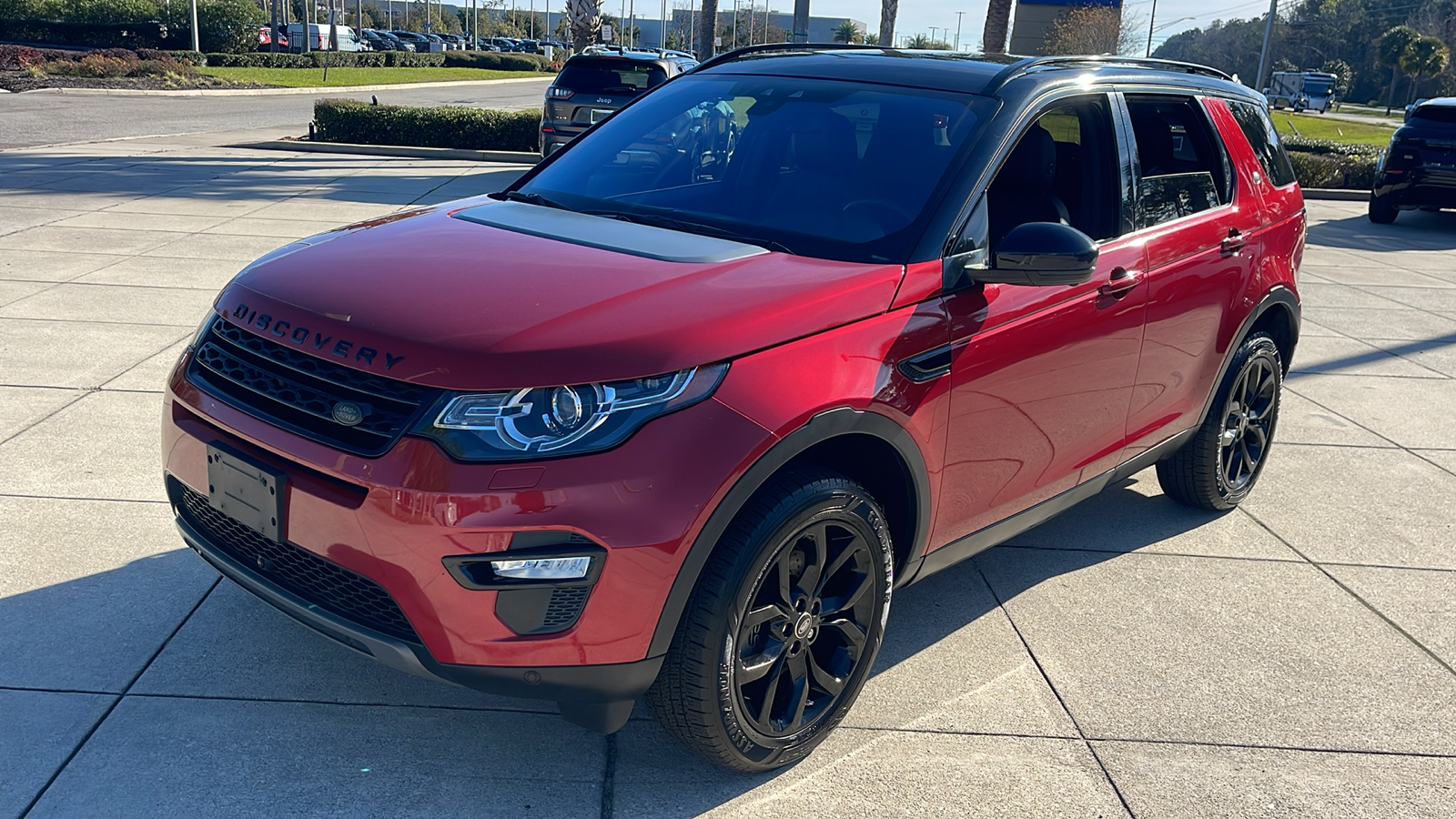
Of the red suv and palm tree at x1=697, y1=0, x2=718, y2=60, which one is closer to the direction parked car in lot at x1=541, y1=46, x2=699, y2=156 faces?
the palm tree

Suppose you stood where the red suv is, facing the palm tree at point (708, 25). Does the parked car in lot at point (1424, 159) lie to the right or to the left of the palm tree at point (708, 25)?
right

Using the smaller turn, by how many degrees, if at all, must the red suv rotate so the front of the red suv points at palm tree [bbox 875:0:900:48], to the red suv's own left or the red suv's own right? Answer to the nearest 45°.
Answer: approximately 135° to the red suv's own right

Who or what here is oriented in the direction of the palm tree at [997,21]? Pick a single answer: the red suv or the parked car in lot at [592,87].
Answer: the parked car in lot

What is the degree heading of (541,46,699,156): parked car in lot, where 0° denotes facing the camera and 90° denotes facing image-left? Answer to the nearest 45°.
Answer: approximately 225°

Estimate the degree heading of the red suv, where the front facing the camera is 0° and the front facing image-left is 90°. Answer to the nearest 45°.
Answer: approximately 45°

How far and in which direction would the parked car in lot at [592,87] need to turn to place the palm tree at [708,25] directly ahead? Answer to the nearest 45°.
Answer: approximately 45° to its left

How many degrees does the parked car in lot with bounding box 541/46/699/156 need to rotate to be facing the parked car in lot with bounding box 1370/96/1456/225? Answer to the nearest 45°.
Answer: approximately 45° to its right

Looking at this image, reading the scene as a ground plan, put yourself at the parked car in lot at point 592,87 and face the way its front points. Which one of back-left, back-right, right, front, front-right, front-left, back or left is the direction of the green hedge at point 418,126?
left

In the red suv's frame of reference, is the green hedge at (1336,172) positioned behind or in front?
behind

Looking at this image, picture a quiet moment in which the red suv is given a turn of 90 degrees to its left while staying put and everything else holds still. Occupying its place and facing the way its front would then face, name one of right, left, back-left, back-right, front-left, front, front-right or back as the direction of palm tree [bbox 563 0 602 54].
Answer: back-left

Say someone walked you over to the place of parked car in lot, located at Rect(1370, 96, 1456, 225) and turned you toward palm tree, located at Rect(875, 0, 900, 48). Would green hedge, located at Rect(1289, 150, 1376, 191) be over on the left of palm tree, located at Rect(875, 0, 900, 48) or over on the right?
right

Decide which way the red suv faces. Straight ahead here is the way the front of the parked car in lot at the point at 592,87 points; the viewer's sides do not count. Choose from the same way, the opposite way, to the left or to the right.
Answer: the opposite way

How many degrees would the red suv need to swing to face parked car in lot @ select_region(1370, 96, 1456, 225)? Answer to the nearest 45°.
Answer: approximately 180°
